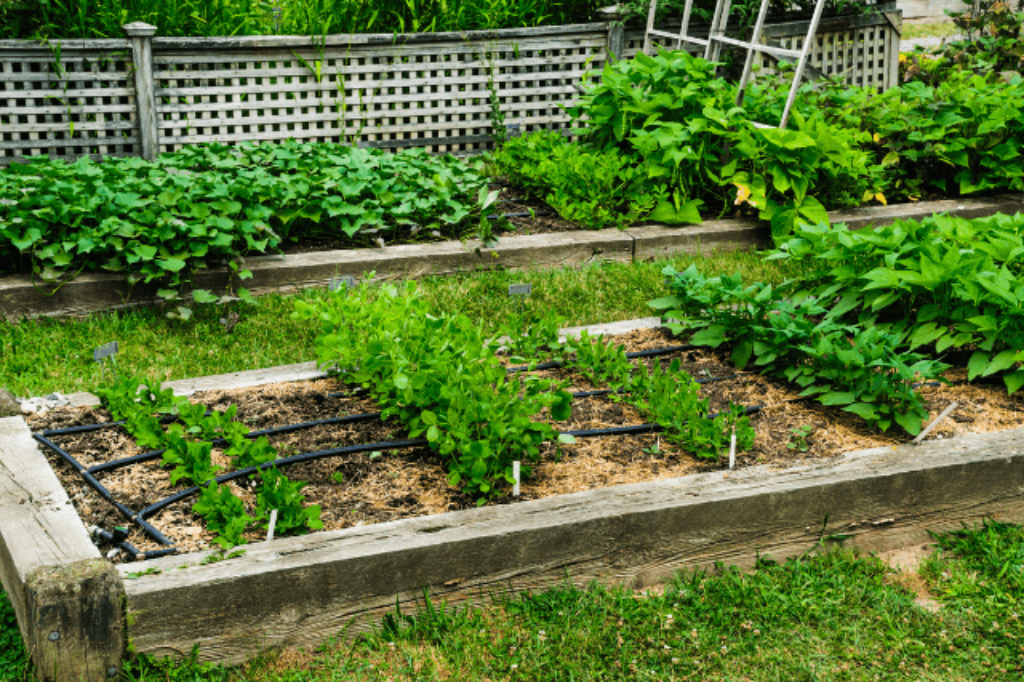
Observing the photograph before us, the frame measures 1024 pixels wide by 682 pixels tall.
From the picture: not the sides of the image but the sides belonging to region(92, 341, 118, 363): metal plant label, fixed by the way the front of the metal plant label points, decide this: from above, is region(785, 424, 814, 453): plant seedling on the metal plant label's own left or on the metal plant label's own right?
on the metal plant label's own left

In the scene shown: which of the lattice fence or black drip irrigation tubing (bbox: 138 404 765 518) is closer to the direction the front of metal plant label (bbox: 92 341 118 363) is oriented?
the black drip irrigation tubing

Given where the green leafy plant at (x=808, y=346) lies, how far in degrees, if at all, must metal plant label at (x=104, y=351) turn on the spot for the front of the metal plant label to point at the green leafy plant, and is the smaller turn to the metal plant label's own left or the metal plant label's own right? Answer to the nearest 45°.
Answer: approximately 90° to the metal plant label's own left

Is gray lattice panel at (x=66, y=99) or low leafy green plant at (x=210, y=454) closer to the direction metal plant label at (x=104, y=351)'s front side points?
the low leafy green plant

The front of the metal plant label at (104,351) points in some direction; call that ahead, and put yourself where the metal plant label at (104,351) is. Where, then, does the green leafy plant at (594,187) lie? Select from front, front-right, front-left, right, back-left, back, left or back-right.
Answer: back-left

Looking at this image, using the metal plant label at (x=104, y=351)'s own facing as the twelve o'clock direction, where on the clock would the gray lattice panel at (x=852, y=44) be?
The gray lattice panel is roughly at 8 o'clock from the metal plant label.

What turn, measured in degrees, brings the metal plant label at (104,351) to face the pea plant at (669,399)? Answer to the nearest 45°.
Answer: approximately 45° to its left

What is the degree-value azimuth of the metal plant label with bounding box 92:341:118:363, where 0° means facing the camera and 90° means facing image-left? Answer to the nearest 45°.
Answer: approximately 0°

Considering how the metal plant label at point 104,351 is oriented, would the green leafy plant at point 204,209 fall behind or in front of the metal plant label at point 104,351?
behind

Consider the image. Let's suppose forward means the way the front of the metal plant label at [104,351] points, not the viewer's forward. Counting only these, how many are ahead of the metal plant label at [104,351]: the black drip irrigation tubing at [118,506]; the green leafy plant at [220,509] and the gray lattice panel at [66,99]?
2

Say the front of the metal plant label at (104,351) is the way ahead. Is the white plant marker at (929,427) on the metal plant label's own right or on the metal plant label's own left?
on the metal plant label's own left
